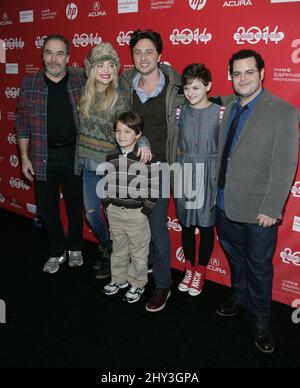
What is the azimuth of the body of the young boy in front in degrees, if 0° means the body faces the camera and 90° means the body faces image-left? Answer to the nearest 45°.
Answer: approximately 45°

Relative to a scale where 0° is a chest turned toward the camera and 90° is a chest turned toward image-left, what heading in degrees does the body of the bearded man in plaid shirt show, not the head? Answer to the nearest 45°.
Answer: approximately 0°

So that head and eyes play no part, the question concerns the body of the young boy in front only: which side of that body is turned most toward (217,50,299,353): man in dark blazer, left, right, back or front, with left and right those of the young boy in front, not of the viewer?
left

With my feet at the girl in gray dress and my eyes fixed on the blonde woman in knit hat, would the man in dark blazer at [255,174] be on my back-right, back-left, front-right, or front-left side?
back-left

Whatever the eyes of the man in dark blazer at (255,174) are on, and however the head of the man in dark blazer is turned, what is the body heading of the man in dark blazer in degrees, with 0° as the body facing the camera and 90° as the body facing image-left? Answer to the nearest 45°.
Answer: approximately 45°

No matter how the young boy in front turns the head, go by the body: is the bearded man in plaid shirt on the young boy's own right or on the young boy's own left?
on the young boy's own right

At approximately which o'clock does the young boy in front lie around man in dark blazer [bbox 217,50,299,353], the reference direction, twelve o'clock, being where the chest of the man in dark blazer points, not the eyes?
The young boy in front is roughly at 2 o'clock from the man in dark blazer.
